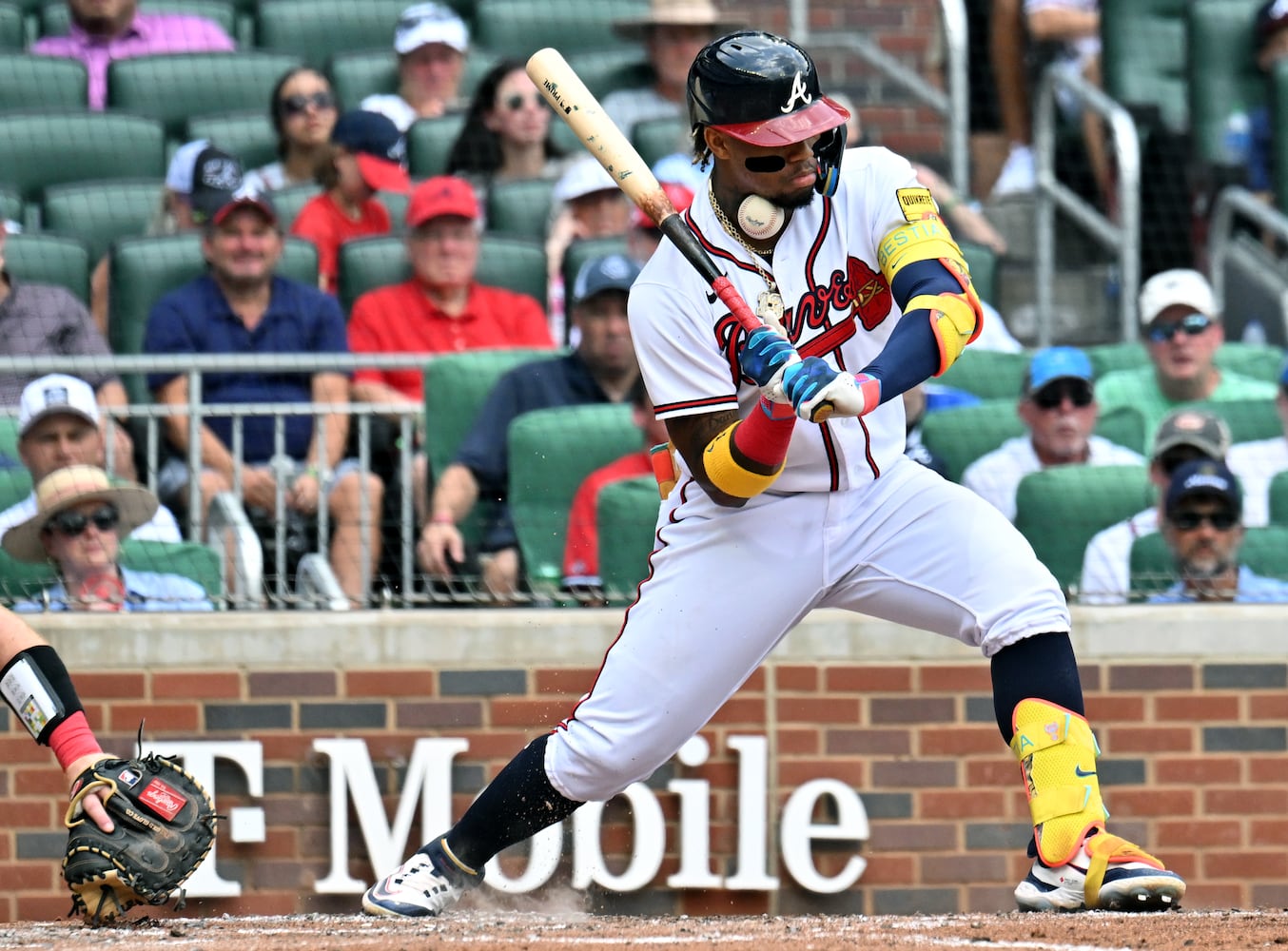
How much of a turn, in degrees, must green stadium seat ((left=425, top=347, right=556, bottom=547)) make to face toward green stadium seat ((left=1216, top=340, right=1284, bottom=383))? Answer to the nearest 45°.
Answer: approximately 90° to its left

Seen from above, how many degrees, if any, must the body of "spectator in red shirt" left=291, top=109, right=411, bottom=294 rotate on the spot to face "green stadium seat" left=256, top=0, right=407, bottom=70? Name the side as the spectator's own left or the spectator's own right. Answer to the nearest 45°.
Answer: approximately 135° to the spectator's own left

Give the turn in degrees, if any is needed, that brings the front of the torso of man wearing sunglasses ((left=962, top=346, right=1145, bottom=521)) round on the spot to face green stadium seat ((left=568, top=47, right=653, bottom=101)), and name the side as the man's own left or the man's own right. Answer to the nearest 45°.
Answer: approximately 135° to the man's own right

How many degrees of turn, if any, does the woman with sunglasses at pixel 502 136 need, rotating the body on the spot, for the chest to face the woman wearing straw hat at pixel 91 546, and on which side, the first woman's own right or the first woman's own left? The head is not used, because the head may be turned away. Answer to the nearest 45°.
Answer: approximately 90° to the first woman's own right

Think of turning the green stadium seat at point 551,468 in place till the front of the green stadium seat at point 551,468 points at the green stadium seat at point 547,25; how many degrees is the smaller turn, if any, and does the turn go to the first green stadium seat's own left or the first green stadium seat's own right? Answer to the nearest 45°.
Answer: approximately 180°

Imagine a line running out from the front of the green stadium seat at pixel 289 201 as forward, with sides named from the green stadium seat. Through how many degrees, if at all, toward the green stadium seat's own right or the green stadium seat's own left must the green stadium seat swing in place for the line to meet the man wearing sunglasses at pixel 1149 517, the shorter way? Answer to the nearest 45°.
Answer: approximately 45° to the green stadium seat's own left

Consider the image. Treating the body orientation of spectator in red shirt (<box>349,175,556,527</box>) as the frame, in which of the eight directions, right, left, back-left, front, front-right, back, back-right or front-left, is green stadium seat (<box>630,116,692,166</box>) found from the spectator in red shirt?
back-left

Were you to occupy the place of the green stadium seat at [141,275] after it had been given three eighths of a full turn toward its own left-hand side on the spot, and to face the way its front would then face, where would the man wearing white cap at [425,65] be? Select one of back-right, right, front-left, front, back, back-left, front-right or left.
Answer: front
